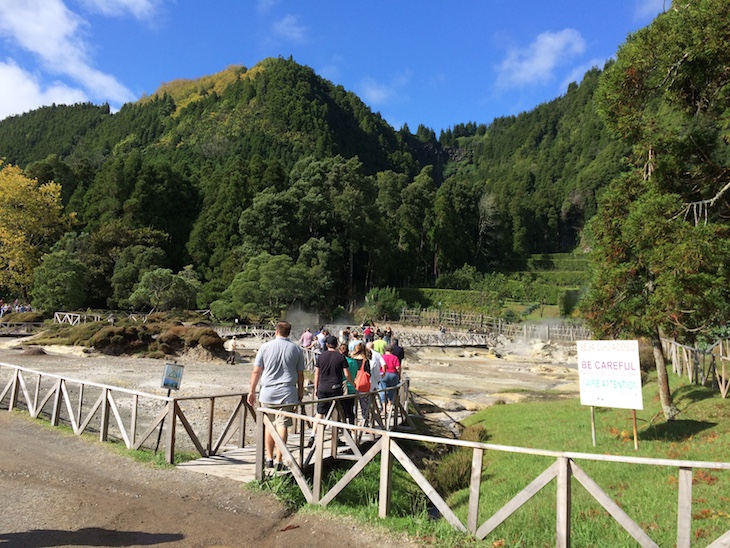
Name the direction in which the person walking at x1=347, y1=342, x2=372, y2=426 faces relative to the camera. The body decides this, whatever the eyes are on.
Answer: away from the camera

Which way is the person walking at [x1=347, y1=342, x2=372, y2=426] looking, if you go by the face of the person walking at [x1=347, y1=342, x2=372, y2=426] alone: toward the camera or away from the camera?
away from the camera

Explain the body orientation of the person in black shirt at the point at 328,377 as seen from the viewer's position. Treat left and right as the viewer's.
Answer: facing away from the viewer

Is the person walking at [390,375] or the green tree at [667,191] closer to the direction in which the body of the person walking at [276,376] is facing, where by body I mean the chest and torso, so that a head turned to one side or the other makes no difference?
the person walking

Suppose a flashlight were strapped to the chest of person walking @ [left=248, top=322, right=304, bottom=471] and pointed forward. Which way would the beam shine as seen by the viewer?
away from the camera

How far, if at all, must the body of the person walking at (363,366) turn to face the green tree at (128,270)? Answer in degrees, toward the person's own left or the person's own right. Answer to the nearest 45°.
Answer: approximately 45° to the person's own left

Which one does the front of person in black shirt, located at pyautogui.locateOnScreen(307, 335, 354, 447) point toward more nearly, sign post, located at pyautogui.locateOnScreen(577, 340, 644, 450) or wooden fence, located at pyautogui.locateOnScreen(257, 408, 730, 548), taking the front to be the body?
the sign post
